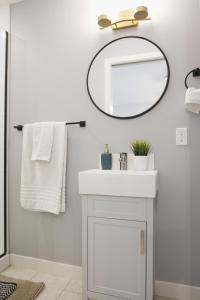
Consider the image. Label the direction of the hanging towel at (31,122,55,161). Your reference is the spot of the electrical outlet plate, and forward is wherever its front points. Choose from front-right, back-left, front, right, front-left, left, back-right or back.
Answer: right

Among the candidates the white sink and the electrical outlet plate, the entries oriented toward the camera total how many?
2

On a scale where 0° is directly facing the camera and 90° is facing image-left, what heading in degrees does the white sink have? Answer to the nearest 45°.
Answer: approximately 0°

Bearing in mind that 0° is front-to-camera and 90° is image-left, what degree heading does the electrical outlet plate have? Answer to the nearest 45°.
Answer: approximately 0°
